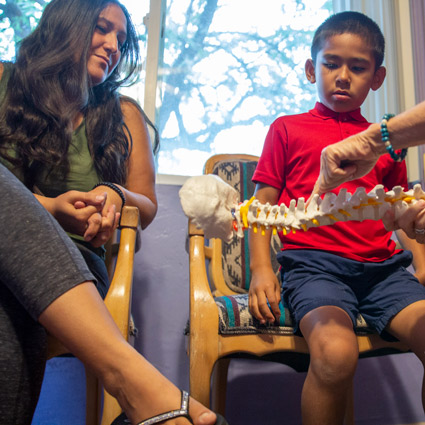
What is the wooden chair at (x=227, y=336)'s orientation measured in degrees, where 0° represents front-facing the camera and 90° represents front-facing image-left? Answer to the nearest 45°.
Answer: approximately 0°

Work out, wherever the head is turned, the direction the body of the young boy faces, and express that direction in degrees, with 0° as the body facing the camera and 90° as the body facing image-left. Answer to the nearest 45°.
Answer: approximately 0°

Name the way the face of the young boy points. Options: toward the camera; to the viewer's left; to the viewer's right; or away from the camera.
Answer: toward the camera
